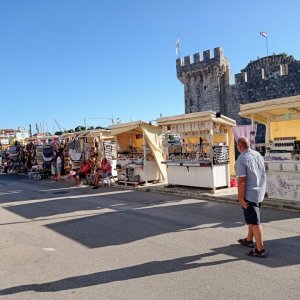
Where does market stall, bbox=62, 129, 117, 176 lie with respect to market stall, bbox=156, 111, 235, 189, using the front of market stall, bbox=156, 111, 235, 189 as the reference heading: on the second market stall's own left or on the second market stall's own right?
on the second market stall's own right

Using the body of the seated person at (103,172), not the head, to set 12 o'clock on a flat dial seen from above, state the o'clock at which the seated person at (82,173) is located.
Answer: the seated person at (82,173) is roughly at 2 o'clock from the seated person at (103,172).

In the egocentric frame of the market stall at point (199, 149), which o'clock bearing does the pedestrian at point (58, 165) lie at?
The pedestrian is roughly at 3 o'clock from the market stall.

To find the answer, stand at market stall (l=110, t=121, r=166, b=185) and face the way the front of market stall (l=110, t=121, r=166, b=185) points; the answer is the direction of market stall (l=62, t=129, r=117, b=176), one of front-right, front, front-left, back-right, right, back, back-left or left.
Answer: right

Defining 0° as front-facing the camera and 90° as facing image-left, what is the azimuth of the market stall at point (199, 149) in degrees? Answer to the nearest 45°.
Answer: approximately 45°

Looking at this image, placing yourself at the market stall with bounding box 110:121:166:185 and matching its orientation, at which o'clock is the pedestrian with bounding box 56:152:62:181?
The pedestrian is roughly at 3 o'clock from the market stall.
